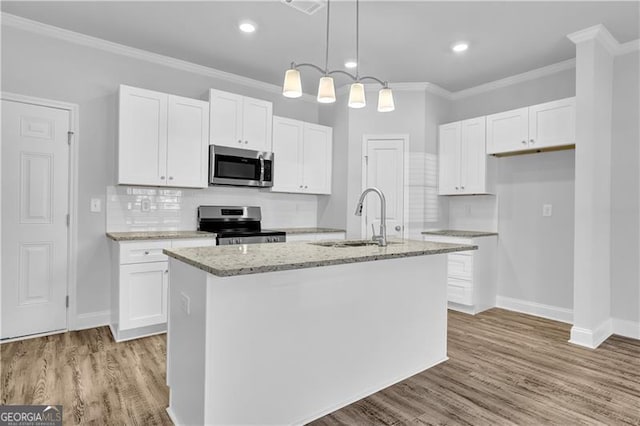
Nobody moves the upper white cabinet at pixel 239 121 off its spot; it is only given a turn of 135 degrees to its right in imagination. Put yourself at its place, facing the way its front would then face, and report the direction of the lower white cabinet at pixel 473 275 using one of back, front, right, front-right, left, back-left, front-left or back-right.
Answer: back

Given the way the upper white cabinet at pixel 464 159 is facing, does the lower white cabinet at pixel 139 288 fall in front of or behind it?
in front

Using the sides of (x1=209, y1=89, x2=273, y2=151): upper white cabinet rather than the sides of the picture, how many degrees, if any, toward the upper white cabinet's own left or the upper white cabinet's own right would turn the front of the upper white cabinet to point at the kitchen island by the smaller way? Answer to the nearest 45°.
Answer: approximately 45° to the upper white cabinet's own right

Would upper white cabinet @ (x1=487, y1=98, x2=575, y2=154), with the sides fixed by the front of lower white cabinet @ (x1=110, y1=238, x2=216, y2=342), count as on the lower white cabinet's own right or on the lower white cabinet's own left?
on the lower white cabinet's own left

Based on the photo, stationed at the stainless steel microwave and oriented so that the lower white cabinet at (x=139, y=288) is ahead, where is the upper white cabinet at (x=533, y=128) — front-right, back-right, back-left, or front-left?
back-left

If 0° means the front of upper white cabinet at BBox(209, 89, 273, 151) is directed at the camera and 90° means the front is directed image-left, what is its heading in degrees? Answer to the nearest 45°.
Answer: approximately 315°

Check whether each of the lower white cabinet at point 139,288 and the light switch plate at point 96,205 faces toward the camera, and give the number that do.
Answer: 2

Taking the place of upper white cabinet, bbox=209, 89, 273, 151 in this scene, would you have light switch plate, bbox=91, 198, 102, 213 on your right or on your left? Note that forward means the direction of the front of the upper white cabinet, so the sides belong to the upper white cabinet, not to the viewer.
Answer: on your right
